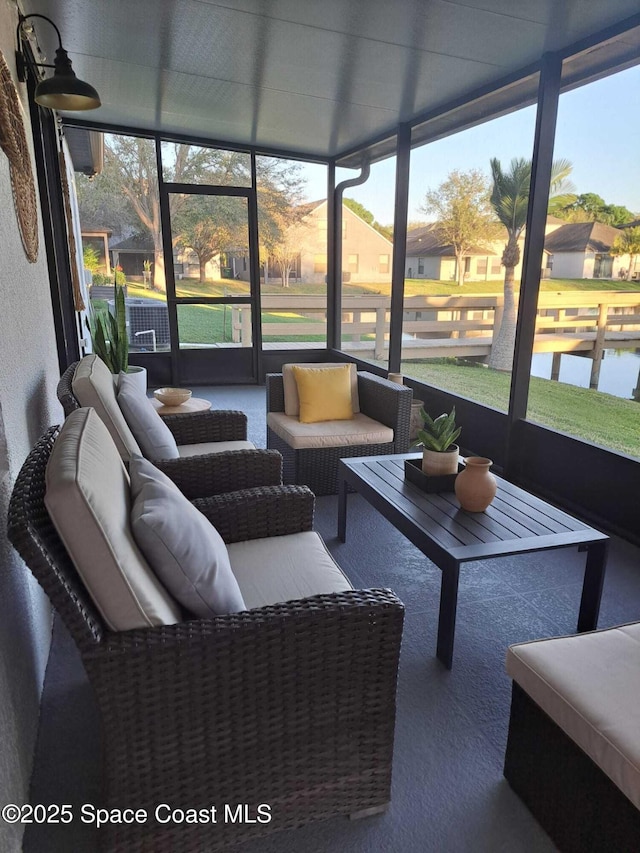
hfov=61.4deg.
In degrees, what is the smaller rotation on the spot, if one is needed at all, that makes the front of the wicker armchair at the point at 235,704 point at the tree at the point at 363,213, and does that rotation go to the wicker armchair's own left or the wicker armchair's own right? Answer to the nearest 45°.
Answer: approximately 90° to the wicker armchair's own left

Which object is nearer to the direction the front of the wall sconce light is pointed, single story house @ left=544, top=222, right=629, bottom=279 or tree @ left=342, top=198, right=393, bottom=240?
the single story house

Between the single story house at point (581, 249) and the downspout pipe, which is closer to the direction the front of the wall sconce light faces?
the single story house

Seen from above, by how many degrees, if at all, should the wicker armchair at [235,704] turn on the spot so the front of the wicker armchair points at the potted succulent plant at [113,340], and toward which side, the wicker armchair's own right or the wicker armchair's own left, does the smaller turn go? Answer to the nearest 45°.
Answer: approximately 90° to the wicker armchair's own left

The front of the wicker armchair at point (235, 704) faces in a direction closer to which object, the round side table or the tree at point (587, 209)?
the tree

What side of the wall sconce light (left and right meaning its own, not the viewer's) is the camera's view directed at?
right

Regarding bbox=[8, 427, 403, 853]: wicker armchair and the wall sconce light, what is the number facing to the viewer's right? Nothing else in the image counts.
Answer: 2

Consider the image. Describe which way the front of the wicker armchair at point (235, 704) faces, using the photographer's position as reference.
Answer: facing to the right of the viewer
